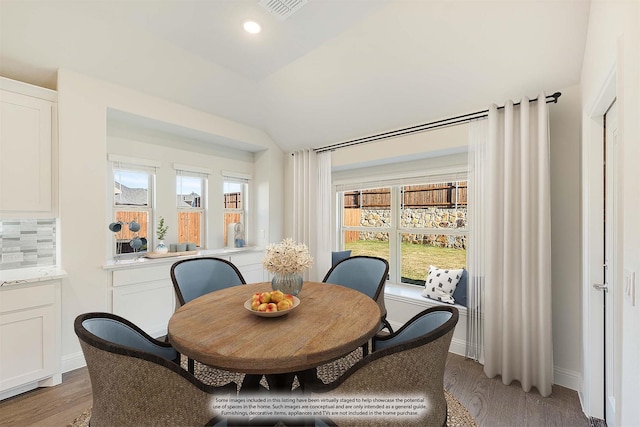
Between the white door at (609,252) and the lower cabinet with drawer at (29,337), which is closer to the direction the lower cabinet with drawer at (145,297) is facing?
the white door

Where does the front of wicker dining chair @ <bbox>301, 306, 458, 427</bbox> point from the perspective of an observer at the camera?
facing away from the viewer and to the left of the viewer

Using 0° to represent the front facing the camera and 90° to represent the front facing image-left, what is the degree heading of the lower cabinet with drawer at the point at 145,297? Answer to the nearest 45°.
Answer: approximately 315°

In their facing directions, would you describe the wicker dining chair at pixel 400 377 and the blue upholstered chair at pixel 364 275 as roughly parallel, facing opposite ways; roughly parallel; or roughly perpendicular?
roughly perpendicular

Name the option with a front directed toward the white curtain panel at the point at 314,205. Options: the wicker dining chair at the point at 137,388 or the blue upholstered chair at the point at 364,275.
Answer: the wicker dining chair

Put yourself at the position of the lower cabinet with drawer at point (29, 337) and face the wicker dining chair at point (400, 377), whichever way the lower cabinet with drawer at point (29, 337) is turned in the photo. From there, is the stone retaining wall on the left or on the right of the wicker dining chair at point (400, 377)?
left

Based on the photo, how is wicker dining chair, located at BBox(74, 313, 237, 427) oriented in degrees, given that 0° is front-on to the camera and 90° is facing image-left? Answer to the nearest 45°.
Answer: approximately 225°

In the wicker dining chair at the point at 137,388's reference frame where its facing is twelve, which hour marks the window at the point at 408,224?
The window is roughly at 1 o'clock from the wicker dining chair.

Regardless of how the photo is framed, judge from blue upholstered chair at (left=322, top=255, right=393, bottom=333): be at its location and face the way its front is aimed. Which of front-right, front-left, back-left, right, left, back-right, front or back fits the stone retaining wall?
back

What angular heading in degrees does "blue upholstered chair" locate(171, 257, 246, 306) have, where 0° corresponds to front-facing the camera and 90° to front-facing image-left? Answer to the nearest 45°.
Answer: approximately 315°

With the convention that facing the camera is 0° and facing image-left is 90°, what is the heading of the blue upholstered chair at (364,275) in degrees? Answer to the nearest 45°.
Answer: approximately 45°

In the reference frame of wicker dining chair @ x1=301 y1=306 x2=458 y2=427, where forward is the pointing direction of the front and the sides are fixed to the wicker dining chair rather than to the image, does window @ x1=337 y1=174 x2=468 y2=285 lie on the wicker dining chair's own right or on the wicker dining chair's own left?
on the wicker dining chair's own right

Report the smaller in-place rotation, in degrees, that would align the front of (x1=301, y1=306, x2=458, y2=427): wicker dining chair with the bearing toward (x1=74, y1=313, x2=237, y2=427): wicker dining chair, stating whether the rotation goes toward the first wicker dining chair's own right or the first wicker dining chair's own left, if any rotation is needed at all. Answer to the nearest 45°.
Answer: approximately 45° to the first wicker dining chair's own left
